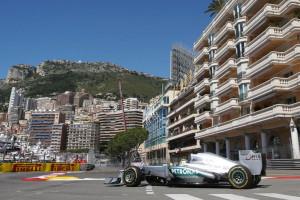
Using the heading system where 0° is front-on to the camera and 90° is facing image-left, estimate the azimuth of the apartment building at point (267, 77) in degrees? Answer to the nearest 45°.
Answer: approximately 45°

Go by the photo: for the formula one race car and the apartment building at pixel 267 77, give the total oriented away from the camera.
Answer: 0

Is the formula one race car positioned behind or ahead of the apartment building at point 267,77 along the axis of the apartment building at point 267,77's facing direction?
ahead

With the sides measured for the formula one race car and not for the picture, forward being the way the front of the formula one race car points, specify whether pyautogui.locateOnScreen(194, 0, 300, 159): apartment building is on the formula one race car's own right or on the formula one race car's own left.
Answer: on the formula one race car's own right

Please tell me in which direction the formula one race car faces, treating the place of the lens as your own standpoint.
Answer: facing to the left of the viewer
